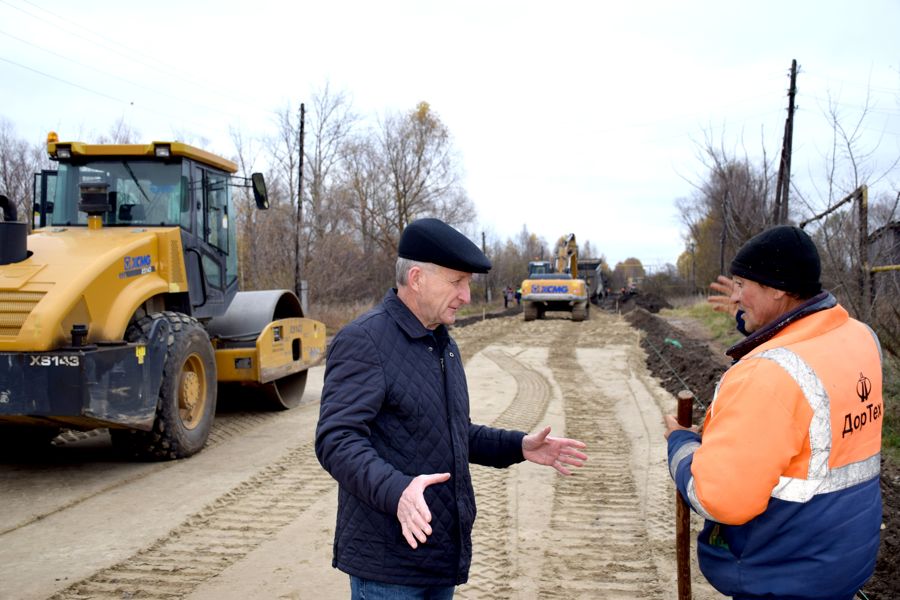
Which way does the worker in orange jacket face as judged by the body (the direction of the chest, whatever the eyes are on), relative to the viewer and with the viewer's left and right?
facing away from the viewer and to the left of the viewer

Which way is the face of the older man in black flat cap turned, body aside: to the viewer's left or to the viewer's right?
to the viewer's right

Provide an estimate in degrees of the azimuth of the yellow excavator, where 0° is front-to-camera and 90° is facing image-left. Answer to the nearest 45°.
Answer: approximately 180°

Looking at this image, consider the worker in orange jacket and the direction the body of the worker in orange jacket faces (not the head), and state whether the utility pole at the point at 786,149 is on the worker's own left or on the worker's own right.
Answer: on the worker's own right

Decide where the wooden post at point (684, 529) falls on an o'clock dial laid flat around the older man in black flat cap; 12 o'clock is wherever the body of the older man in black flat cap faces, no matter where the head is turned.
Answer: The wooden post is roughly at 11 o'clock from the older man in black flat cap.

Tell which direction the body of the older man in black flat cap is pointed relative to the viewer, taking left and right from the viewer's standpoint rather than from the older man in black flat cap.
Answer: facing to the right of the viewer

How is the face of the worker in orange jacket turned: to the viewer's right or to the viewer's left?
to the viewer's left
